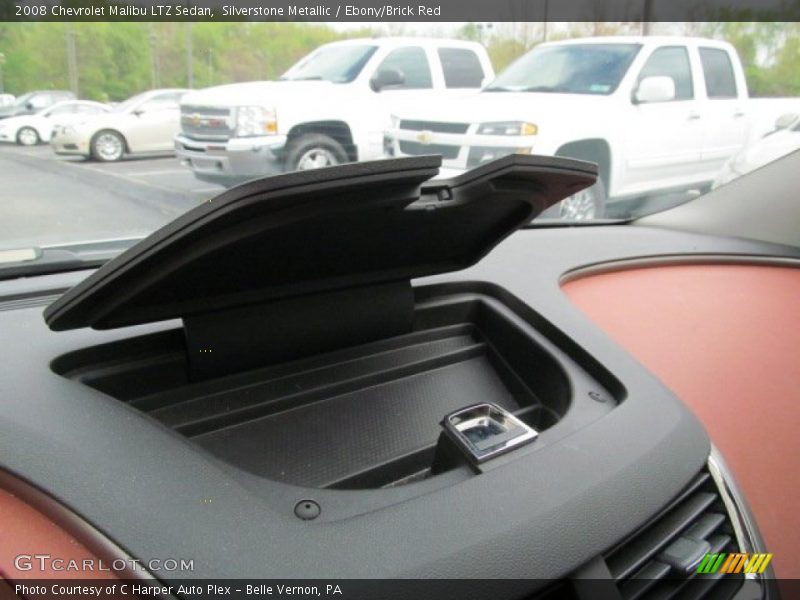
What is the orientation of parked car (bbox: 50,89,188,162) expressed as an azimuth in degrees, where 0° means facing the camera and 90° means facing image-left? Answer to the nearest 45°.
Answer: approximately 45°

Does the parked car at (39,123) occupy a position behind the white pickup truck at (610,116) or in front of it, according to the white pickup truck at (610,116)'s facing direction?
in front

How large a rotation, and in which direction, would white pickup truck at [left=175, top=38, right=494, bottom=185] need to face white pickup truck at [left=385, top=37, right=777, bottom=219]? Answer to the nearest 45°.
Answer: approximately 135° to its left

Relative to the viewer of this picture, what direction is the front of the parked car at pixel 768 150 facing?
facing the viewer and to the left of the viewer

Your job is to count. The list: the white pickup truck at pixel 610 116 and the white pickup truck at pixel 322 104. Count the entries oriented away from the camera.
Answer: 0
